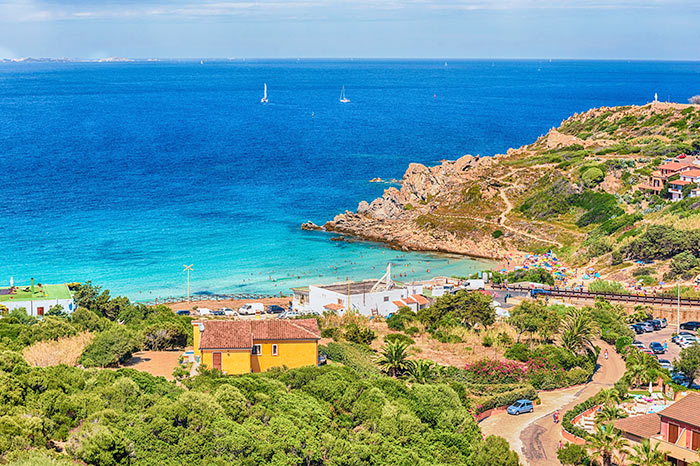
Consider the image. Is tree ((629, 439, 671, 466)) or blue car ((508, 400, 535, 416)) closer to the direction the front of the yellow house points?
the tree

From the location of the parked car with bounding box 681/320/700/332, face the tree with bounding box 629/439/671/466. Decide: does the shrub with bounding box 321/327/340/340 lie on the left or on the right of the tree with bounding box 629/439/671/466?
right

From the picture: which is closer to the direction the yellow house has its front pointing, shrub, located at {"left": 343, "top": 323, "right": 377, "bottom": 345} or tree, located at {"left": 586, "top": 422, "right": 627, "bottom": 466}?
the tree

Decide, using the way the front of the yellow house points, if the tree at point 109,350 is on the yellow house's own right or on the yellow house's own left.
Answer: on the yellow house's own right

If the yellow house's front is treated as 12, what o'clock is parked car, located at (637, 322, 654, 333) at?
The parked car is roughly at 8 o'clock from the yellow house.

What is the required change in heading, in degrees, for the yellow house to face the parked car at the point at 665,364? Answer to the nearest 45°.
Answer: approximately 90° to its left

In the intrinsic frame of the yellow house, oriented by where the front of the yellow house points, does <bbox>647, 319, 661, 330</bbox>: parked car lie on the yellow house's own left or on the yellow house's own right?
on the yellow house's own left

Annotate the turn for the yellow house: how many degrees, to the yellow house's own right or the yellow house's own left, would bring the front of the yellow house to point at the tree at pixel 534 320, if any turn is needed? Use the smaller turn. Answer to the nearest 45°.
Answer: approximately 135° to the yellow house's own left

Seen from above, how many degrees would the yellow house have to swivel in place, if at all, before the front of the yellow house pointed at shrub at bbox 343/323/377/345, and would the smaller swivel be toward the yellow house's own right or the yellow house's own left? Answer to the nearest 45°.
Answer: approximately 135° to the yellow house's own left

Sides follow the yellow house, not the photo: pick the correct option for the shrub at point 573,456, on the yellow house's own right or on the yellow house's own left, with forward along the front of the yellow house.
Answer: on the yellow house's own left

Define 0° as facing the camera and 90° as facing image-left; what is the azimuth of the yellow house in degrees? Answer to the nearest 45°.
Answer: approximately 0°
